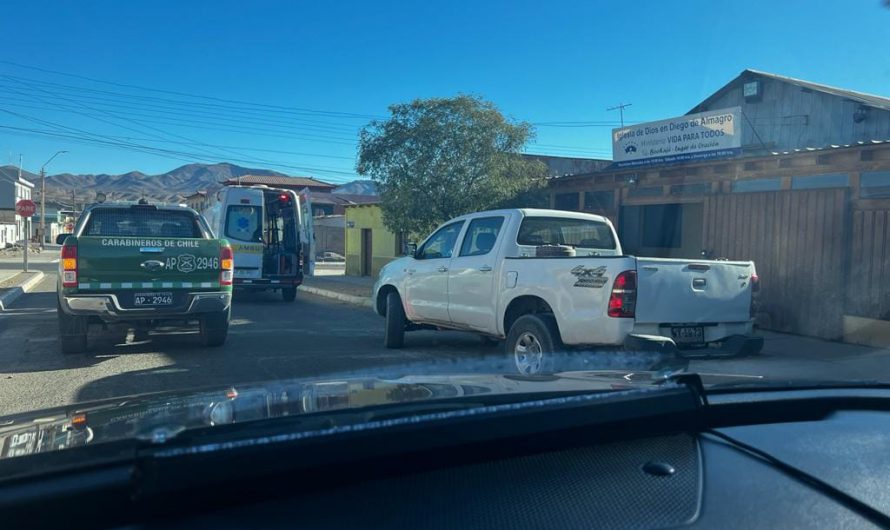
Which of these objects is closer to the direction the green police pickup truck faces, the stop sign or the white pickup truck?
the stop sign

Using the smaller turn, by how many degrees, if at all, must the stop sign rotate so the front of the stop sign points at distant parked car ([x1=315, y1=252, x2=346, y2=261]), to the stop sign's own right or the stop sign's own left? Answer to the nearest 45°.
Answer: approximately 135° to the stop sign's own left

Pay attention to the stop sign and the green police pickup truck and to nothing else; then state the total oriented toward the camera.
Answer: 1

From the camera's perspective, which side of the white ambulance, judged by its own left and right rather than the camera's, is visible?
back

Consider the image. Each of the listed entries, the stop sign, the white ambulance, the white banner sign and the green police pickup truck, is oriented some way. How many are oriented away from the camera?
2

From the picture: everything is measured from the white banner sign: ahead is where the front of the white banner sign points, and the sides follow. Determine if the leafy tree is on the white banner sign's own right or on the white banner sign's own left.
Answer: on the white banner sign's own right

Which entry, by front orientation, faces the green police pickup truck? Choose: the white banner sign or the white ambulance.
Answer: the white banner sign

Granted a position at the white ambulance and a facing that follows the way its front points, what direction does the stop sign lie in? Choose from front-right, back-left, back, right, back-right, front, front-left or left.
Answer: front-left

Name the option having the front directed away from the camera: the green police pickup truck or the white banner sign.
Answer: the green police pickup truck

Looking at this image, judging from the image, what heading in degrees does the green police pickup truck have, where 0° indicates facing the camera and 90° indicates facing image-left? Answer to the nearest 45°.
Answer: approximately 180°

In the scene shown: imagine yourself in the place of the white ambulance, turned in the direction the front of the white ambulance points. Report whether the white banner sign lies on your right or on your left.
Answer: on your right

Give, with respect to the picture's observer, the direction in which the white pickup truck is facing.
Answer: facing away from the viewer and to the left of the viewer

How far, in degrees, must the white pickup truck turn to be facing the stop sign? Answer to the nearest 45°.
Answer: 0° — it already faces it

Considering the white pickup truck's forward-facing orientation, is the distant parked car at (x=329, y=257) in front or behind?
in front

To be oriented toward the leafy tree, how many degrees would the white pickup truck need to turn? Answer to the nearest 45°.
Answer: approximately 45° to its right

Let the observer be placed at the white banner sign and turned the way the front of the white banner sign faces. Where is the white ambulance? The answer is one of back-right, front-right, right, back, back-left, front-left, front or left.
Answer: front-right
